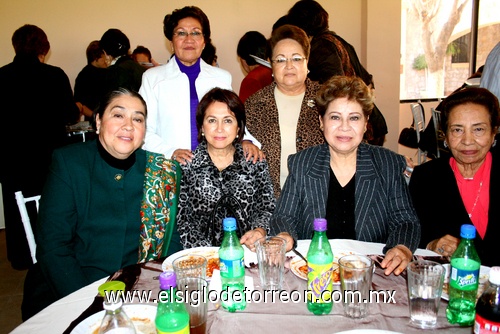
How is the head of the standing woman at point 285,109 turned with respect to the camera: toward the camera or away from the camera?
toward the camera

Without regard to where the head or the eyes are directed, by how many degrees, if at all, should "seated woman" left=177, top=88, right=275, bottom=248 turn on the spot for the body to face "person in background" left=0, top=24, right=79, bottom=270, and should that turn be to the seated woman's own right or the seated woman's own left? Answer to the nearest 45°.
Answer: approximately 135° to the seated woman's own right

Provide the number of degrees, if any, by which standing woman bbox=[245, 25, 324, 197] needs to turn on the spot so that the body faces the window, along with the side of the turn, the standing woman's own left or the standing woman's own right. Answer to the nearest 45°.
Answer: approximately 135° to the standing woman's own left

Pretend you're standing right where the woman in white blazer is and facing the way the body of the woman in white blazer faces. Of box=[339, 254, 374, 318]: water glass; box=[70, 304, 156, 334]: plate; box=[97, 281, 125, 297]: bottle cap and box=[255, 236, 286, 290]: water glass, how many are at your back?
0

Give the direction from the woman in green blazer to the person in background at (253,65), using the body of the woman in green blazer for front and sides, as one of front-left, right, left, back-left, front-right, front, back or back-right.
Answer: left

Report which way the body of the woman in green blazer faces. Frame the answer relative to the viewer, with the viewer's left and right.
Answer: facing the viewer and to the right of the viewer

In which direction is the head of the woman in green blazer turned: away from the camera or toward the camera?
toward the camera

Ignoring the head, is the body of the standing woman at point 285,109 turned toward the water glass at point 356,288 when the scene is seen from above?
yes

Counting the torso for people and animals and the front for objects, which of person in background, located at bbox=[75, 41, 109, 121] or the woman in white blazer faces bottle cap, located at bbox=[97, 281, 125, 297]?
the woman in white blazer

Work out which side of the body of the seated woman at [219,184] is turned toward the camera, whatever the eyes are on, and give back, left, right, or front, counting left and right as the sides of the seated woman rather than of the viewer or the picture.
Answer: front

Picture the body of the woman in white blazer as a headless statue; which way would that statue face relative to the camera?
toward the camera

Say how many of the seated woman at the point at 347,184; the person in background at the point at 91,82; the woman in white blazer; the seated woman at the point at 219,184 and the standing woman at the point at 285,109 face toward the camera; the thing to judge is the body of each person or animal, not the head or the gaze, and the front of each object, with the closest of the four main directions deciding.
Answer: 4

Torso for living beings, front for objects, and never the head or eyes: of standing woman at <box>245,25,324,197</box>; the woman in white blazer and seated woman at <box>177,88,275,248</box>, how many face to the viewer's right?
0
